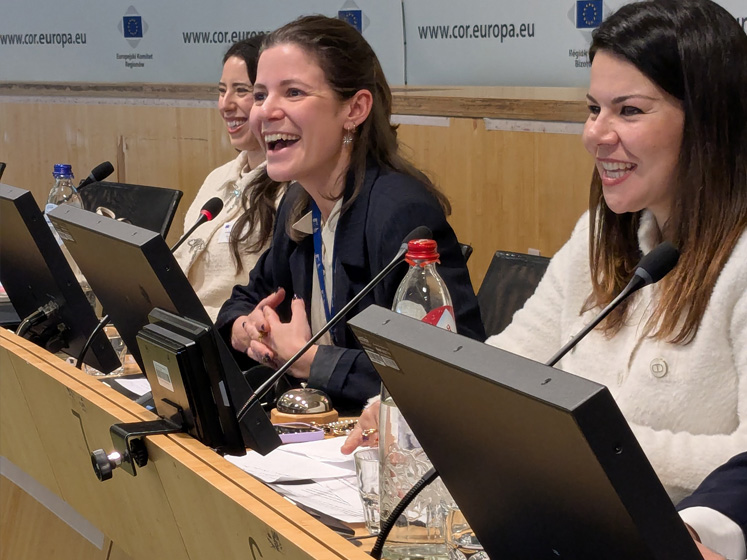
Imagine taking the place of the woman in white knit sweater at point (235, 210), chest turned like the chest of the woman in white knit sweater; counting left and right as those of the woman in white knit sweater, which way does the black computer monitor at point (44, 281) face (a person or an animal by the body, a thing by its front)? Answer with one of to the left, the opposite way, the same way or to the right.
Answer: the opposite way

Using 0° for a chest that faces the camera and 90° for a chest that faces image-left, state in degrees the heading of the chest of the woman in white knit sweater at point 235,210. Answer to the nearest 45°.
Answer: approximately 45°

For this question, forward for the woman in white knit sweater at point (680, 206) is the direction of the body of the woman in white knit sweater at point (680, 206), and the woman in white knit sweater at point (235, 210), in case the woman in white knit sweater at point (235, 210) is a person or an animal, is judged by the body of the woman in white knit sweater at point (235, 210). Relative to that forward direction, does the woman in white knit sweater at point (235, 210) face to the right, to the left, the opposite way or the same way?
the same way

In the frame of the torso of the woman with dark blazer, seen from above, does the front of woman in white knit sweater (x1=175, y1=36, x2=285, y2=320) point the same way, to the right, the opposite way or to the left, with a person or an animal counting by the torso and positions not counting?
the same way

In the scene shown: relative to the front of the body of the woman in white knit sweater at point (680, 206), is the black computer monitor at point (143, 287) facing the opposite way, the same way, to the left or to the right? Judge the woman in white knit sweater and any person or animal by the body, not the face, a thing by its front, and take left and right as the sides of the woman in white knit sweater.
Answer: the opposite way

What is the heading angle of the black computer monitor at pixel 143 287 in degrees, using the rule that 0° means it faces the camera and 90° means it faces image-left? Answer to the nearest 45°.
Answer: approximately 225°

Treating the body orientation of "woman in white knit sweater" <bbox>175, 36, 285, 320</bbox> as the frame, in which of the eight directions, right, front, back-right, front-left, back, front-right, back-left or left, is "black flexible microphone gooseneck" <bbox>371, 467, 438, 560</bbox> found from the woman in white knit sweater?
front-left

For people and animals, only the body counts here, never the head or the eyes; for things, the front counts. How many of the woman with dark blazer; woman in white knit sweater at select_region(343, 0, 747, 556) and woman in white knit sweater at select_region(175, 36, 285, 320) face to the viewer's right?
0

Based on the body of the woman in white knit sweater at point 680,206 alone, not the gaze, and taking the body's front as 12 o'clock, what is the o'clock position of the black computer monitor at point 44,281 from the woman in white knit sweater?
The black computer monitor is roughly at 2 o'clock from the woman in white knit sweater.

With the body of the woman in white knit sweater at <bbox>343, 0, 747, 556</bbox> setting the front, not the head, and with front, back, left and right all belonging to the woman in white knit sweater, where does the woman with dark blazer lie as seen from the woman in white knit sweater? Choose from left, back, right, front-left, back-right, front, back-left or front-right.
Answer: right

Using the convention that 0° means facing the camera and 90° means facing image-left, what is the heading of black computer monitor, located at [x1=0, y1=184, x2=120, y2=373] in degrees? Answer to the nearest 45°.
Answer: approximately 225°

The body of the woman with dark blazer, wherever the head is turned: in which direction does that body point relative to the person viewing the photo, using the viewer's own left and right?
facing the viewer and to the left of the viewer

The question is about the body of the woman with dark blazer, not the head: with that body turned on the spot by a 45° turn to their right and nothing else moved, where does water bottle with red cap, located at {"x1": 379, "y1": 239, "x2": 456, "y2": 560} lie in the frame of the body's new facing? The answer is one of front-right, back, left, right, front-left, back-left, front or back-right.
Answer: left

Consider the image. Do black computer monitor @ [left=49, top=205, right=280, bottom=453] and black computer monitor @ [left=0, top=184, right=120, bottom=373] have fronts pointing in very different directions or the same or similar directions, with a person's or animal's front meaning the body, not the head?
same or similar directions

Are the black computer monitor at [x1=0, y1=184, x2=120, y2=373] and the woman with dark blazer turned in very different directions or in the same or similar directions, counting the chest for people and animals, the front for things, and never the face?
very different directions

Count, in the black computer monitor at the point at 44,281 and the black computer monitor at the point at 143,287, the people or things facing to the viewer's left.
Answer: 0

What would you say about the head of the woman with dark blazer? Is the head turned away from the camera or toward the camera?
toward the camera
